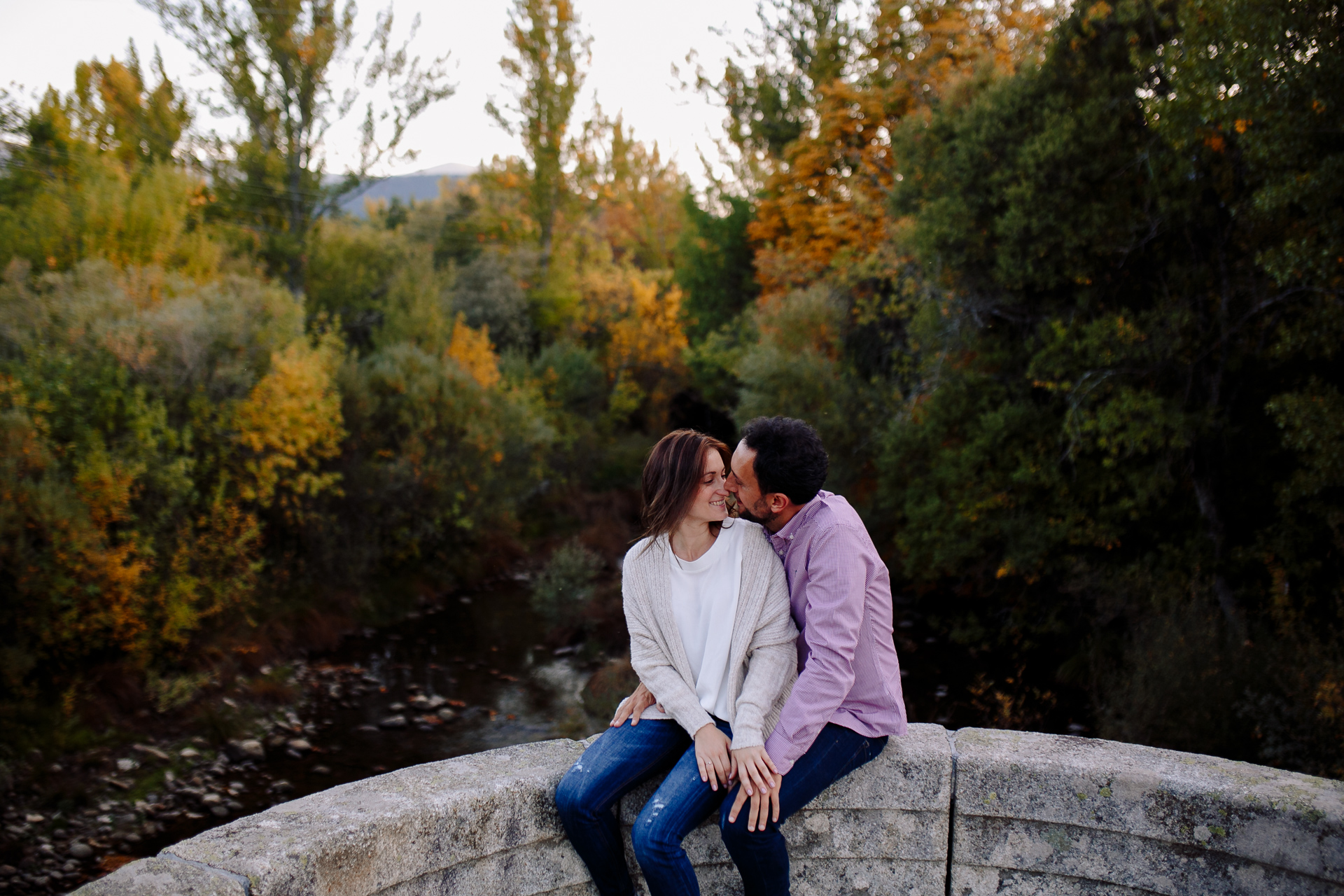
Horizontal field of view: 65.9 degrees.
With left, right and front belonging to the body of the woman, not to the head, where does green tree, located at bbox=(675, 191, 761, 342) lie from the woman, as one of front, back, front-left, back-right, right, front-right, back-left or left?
back

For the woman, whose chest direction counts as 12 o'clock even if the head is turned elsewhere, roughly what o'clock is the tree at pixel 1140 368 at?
The tree is roughly at 7 o'clock from the woman.

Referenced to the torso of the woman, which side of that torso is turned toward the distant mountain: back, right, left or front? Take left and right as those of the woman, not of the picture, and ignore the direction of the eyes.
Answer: back

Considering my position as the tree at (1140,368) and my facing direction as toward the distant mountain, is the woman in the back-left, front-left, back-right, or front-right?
back-left

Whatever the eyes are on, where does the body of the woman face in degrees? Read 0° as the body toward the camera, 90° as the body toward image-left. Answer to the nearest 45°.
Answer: approximately 0°

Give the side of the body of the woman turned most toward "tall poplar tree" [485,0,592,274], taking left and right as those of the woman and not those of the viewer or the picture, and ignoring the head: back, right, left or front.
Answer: back
